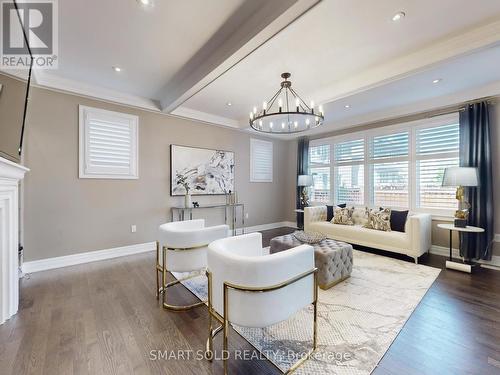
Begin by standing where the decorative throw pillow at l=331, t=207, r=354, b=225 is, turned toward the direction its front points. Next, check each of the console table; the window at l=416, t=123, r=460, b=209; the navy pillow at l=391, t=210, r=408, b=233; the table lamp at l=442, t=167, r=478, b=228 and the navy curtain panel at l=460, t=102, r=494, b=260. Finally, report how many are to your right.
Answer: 1

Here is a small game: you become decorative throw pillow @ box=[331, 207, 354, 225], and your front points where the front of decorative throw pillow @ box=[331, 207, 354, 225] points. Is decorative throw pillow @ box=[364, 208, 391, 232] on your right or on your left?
on your left

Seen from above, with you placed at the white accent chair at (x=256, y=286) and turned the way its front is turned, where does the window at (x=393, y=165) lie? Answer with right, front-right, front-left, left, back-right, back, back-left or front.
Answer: front

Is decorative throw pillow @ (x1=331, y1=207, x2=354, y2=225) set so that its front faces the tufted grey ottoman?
yes

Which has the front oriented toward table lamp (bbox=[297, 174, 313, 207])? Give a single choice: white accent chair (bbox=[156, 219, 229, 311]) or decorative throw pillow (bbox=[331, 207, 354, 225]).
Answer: the white accent chair

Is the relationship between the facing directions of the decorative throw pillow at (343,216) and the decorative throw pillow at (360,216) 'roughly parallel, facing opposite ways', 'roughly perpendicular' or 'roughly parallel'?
roughly parallel

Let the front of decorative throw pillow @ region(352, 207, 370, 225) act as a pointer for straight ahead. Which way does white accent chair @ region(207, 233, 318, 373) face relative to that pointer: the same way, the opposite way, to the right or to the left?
the opposite way

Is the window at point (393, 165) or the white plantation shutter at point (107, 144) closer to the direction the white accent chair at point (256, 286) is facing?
the window

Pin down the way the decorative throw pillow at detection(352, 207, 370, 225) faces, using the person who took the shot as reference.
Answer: facing the viewer

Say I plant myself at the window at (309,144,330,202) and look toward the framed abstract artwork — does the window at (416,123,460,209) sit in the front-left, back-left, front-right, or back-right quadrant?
back-left

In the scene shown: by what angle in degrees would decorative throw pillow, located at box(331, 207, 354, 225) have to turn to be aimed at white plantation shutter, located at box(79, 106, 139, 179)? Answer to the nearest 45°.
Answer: approximately 45° to its right

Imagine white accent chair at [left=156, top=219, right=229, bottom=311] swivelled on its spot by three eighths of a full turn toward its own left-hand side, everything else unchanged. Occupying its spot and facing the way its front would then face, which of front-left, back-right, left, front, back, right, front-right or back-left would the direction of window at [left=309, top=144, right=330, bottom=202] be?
back-right

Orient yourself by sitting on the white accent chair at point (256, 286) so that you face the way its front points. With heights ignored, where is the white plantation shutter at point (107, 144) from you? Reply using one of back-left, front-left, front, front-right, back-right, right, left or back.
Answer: left

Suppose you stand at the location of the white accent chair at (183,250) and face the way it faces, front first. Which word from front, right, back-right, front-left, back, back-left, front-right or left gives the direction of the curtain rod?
front-right

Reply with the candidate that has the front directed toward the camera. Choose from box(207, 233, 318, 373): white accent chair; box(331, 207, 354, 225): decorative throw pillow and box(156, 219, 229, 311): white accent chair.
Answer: the decorative throw pillow

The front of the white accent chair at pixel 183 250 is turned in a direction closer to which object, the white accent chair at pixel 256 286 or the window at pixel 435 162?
the window

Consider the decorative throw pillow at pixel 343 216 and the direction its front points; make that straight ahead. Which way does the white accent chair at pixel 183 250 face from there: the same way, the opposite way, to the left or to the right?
the opposite way

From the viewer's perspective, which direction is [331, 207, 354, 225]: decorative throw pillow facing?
toward the camera

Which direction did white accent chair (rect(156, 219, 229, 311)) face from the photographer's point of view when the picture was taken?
facing away from the viewer and to the right of the viewer

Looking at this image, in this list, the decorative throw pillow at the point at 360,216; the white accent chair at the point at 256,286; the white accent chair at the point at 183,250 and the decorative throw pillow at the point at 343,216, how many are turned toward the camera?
2
